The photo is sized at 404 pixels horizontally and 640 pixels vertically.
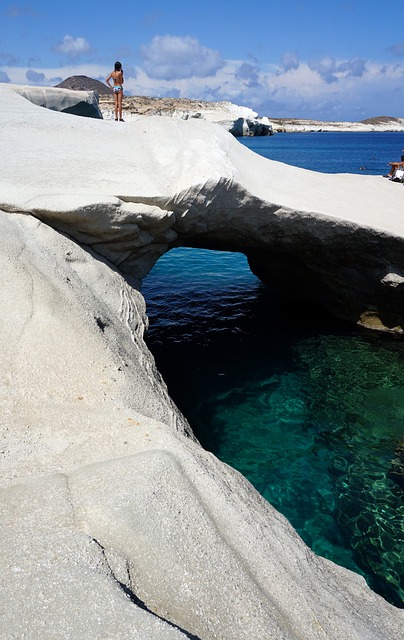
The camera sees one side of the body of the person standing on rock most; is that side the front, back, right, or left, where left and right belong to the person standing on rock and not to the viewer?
back

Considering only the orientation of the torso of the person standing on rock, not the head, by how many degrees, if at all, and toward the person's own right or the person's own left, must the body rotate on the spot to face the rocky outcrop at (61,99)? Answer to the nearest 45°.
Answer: approximately 45° to the person's own left
